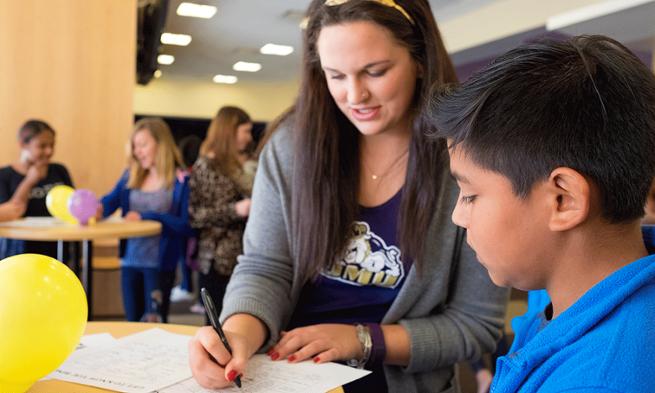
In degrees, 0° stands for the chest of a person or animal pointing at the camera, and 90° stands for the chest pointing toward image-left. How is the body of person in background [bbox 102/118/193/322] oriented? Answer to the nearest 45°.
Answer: approximately 45°

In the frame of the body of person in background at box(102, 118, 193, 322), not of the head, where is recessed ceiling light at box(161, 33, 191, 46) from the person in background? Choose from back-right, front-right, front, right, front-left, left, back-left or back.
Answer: back-right

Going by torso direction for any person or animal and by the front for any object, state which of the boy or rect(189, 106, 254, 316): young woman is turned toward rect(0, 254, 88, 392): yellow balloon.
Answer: the boy

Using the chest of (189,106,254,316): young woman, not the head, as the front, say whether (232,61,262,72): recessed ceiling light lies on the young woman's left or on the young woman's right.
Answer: on the young woman's left

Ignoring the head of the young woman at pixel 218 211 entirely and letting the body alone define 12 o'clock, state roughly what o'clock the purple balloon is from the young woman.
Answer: The purple balloon is roughly at 5 o'clock from the young woman.

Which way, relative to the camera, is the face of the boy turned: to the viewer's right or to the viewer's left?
to the viewer's left

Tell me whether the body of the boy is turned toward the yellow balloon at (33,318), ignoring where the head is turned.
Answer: yes

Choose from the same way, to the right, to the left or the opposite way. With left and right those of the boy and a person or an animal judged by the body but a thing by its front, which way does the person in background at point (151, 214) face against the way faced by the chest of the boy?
to the left

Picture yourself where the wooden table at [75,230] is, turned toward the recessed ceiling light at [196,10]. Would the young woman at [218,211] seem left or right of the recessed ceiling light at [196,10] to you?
right

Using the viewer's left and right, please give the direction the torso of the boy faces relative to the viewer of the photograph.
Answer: facing to the left of the viewer
